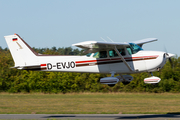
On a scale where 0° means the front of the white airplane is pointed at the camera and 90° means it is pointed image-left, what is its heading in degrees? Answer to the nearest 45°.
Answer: approximately 270°
